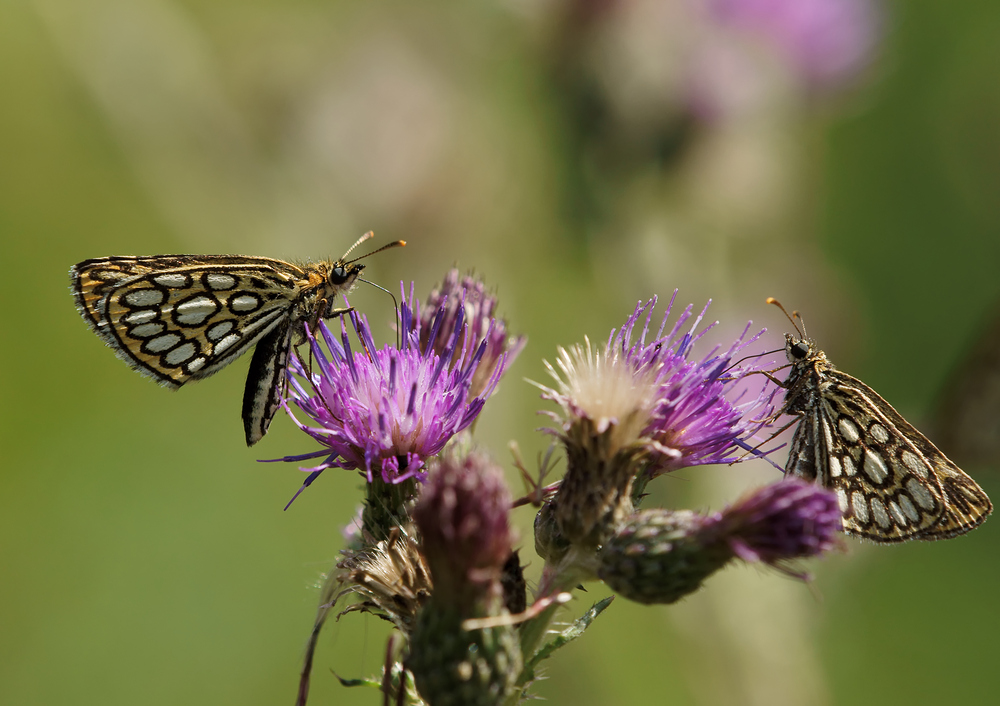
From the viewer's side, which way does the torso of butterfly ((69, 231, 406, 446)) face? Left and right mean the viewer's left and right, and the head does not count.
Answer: facing to the right of the viewer

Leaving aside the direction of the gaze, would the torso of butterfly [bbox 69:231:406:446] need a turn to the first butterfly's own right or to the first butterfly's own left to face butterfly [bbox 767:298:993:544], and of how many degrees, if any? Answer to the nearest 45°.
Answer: approximately 45° to the first butterfly's own right

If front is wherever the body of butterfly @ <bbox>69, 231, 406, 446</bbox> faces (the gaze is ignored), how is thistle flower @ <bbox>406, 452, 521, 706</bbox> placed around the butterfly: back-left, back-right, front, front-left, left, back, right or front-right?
front-right

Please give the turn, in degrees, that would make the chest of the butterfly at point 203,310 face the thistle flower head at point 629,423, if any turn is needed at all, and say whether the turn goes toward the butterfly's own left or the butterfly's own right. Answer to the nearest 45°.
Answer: approximately 45° to the butterfly's own right
